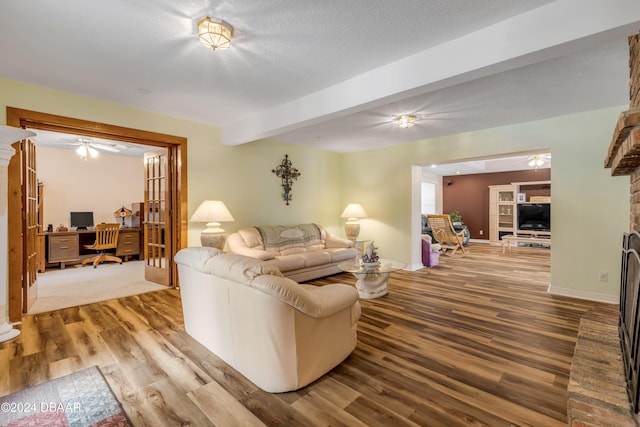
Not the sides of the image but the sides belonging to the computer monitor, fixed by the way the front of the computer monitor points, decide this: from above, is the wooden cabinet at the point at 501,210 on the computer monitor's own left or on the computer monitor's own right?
on the computer monitor's own left

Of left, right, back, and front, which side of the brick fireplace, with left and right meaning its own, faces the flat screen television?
right

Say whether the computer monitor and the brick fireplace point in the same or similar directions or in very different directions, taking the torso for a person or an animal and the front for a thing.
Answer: very different directions

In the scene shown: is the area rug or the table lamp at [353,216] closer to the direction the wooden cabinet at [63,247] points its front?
the area rug

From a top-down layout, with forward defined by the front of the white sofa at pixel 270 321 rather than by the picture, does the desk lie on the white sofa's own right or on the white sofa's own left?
on the white sofa's own left

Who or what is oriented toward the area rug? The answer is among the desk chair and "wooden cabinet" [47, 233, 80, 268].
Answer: the wooden cabinet

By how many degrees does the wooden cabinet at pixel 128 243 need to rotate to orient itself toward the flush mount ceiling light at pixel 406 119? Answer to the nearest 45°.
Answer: approximately 45° to its left

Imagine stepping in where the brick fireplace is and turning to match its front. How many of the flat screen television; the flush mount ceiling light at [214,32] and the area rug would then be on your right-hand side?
1

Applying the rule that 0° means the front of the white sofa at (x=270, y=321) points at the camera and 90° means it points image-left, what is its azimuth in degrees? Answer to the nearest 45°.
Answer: approximately 225°

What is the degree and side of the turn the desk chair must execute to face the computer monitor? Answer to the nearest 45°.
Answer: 0° — it already faces it
